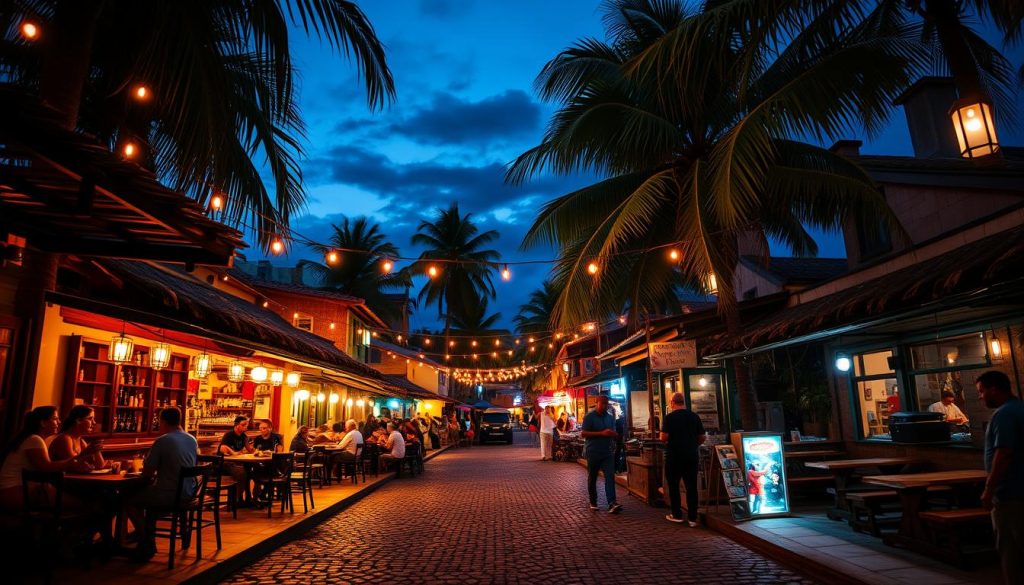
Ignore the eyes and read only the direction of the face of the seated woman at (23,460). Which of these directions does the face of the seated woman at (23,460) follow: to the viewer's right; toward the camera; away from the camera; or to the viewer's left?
to the viewer's right

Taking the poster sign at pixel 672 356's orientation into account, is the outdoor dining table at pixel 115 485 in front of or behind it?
in front

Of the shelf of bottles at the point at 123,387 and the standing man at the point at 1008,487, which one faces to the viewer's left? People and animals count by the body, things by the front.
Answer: the standing man

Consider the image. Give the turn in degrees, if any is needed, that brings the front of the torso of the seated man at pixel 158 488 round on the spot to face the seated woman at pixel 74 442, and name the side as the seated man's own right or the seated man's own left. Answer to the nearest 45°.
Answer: approximately 45° to the seated man's own left

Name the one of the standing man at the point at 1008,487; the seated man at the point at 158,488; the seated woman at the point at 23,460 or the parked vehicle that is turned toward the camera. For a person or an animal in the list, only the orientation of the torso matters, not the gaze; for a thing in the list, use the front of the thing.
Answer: the parked vehicle

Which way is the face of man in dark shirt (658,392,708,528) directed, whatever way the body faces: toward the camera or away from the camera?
away from the camera

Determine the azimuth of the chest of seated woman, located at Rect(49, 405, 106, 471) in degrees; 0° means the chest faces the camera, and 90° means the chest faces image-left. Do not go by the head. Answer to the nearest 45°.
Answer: approximately 315°

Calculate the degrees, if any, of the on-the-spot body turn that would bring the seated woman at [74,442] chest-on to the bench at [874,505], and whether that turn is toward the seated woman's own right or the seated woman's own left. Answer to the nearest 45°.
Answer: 0° — they already face it

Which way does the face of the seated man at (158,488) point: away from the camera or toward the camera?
away from the camera

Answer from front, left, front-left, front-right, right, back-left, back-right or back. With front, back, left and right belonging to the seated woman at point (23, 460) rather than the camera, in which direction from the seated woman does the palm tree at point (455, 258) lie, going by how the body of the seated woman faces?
front-left

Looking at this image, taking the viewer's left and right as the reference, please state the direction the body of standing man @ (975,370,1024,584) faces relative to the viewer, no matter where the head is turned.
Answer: facing to the left of the viewer

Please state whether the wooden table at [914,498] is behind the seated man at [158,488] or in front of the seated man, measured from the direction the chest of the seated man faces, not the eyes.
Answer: behind

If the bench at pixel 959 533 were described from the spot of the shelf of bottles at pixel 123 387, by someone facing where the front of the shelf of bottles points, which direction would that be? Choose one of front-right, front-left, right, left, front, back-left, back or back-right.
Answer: front

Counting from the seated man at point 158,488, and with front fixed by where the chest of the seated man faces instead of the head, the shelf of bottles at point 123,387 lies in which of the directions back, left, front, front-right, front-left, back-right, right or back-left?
front-right

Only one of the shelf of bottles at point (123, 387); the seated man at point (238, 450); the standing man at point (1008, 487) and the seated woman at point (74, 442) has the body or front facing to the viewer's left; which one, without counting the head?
the standing man

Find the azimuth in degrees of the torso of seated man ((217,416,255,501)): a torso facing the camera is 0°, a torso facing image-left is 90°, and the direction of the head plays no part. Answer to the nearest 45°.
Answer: approximately 315°
